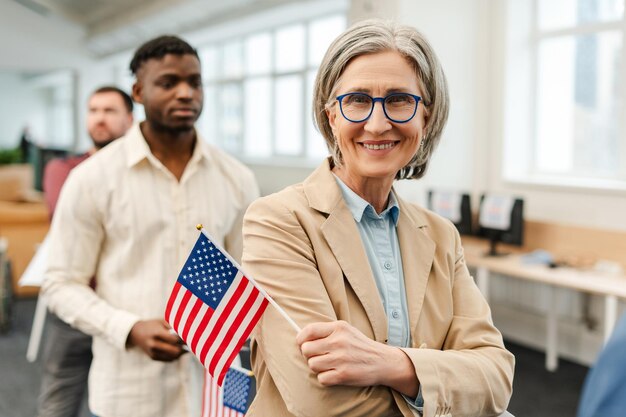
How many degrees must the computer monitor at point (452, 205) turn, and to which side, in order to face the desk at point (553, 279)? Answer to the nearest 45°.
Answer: approximately 90° to its left

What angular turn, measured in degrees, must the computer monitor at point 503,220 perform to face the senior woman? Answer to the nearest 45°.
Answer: approximately 45° to its left

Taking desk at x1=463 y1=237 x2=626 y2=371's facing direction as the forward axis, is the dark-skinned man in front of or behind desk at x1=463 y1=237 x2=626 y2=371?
in front

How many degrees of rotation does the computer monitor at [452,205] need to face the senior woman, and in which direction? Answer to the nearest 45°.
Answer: approximately 45° to its left

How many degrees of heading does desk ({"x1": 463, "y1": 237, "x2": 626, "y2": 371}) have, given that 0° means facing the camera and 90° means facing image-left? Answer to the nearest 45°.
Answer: approximately 45°

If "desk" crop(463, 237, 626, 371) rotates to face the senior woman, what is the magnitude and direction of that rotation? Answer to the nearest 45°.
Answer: approximately 45° to its left

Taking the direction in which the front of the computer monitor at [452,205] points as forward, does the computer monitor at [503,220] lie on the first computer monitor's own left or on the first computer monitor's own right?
on the first computer monitor's own left

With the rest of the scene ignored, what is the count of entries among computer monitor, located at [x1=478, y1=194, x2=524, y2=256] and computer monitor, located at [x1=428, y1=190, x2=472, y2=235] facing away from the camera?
0

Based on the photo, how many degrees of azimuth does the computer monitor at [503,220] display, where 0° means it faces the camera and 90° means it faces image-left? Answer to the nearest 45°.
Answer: approximately 45°

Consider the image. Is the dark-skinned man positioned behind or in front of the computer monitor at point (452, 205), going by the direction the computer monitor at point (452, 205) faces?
in front

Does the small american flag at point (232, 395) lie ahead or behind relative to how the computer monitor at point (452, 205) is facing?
ahead

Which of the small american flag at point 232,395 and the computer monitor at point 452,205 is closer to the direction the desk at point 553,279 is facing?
the small american flag
